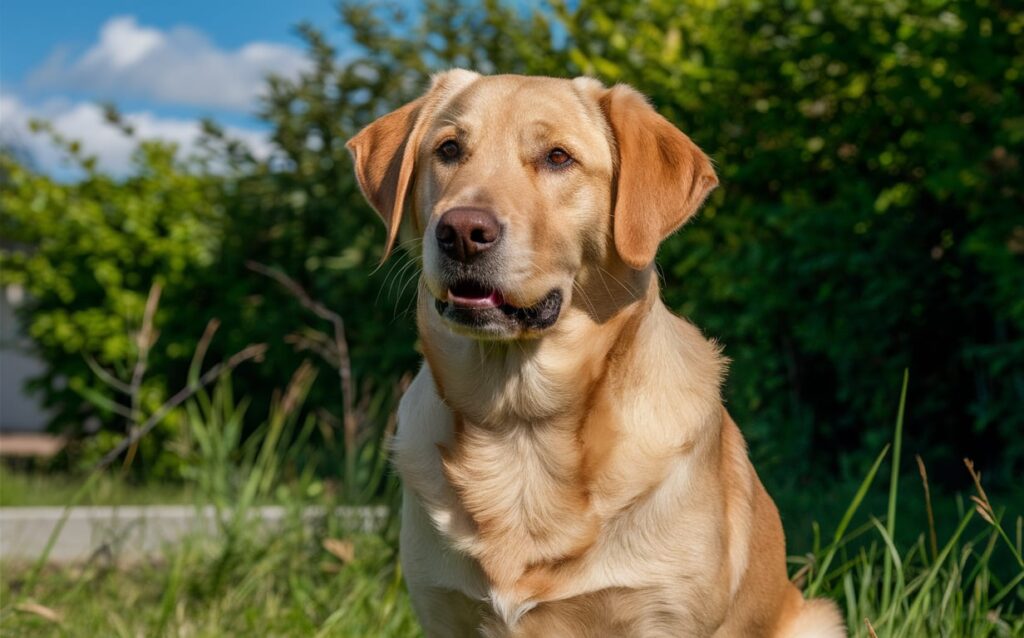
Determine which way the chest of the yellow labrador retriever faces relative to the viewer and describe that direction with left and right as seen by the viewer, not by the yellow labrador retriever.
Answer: facing the viewer and to the left of the viewer
